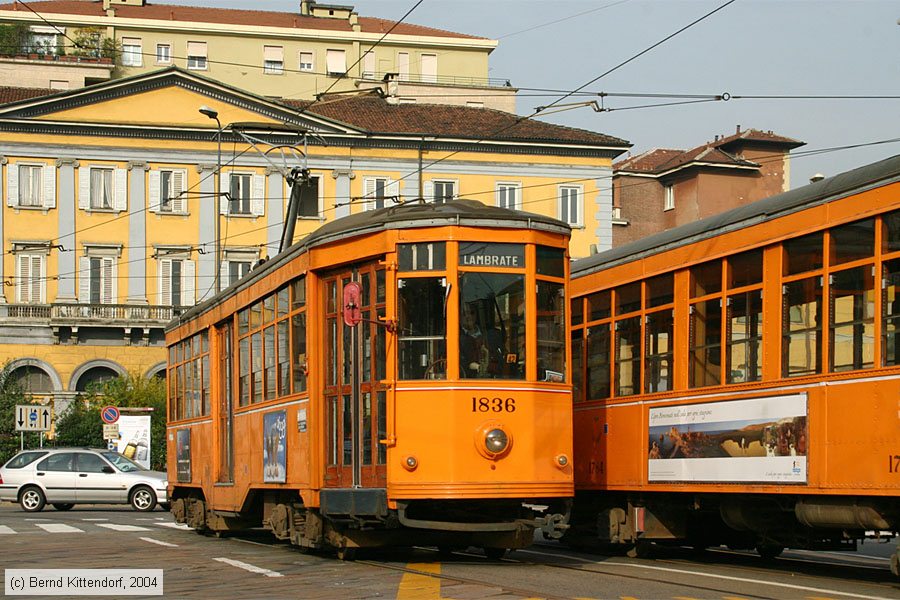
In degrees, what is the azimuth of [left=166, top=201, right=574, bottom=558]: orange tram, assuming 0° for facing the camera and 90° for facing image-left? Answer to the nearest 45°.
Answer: approximately 315°

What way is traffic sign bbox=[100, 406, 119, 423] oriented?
toward the camera

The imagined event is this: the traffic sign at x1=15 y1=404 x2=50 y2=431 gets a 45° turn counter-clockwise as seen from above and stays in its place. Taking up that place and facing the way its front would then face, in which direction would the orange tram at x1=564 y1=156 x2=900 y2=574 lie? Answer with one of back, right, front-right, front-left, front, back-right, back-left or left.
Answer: front-right

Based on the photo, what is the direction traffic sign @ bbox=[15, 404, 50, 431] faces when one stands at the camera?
facing the viewer

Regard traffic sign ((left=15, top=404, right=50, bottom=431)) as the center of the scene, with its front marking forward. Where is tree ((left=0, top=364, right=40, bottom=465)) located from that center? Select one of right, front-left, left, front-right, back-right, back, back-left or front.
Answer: back

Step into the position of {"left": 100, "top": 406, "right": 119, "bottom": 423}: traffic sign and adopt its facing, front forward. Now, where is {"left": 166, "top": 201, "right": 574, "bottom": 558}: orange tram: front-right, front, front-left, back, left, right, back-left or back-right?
front

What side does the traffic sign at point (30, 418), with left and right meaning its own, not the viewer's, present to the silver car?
front

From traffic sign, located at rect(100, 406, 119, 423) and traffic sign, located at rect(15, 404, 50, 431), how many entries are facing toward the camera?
2

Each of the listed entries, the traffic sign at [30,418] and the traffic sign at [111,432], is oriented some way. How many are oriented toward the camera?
2

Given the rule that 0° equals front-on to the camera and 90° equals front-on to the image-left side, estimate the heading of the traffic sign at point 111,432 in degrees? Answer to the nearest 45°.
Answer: approximately 0°

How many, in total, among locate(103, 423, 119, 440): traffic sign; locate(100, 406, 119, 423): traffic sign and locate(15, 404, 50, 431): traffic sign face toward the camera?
3
